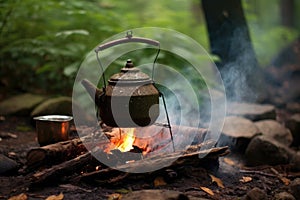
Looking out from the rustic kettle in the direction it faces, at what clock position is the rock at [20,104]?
The rock is roughly at 2 o'clock from the rustic kettle.

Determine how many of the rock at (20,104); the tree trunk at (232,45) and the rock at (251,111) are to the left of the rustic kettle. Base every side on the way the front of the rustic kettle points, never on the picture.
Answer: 0

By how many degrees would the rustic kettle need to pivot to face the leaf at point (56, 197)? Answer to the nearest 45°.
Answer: approximately 45° to its left

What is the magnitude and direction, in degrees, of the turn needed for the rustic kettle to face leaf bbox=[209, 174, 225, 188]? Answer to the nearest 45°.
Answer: approximately 180°

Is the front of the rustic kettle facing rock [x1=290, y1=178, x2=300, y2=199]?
no

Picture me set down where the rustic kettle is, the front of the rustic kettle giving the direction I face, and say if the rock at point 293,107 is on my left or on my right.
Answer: on my right

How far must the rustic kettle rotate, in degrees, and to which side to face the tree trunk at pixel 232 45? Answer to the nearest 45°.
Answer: approximately 135° to its right

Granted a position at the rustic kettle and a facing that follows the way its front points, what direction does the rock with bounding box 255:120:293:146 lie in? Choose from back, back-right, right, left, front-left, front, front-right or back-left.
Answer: back-right

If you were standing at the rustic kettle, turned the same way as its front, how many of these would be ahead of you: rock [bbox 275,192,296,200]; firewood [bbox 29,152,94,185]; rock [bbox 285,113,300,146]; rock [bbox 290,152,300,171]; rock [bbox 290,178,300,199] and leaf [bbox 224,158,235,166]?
1

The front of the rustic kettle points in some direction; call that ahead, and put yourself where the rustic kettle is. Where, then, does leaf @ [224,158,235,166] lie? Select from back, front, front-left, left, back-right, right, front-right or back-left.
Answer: back-left

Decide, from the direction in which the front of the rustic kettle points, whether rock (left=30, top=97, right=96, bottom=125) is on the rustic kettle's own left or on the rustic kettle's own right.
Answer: on the rustic kettle's own right

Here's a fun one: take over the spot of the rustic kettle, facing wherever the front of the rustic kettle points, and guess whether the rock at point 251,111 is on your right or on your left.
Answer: on your right

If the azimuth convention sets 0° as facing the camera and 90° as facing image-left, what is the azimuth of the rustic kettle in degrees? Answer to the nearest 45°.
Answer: approximately 90°

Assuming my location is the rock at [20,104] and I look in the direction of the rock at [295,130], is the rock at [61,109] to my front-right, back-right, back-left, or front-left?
front-right

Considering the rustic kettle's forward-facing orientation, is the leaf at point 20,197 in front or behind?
in front

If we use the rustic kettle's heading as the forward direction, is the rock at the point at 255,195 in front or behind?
behind
